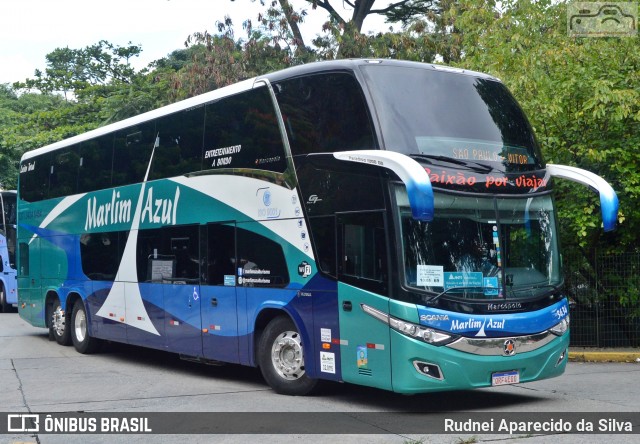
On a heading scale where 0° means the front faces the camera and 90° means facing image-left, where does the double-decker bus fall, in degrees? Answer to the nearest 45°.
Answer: approximately 315°
